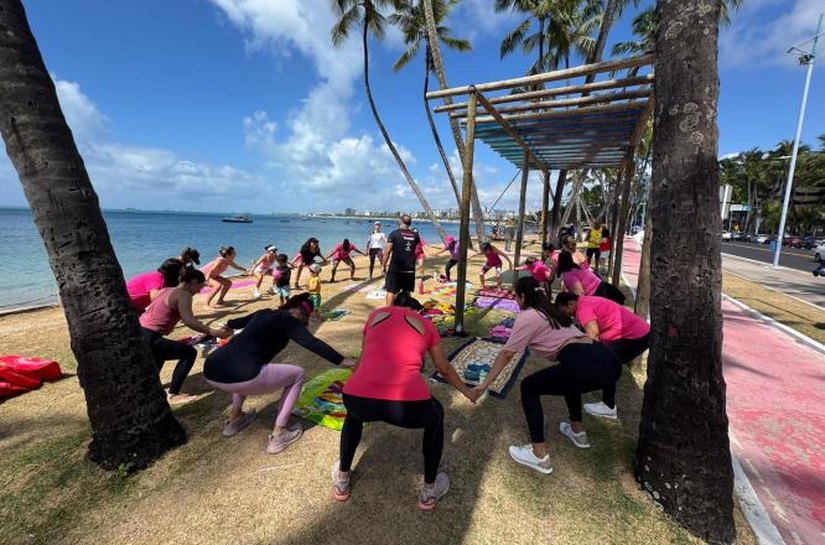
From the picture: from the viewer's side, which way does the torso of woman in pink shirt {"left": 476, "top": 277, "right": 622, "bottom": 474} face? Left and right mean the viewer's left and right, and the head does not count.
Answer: facing away from the viewer and to the left of the viewer

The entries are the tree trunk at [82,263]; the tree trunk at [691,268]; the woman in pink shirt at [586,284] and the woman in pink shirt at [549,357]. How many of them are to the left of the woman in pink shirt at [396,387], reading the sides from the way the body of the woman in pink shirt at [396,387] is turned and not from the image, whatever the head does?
1

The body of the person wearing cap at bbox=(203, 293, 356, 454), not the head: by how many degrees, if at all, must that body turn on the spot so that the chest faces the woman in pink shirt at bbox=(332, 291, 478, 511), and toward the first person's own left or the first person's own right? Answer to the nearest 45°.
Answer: approximately 90° to the first person's own right

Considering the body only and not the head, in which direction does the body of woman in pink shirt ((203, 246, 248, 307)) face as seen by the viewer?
to the viewer's right

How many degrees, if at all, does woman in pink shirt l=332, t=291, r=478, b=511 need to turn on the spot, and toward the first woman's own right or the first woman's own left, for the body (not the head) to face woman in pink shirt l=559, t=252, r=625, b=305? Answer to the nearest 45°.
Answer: approximately 45° to the first woman's own right

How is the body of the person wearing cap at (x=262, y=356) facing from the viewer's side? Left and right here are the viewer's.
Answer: facing away from the viewer and to the right of the viewer

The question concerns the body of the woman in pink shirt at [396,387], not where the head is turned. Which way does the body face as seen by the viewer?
away from the camera

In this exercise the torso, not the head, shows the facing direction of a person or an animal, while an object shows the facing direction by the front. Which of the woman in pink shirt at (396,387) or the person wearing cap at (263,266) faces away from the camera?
the woman in pink shirt

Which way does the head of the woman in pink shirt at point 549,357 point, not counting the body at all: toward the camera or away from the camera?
away from the camera

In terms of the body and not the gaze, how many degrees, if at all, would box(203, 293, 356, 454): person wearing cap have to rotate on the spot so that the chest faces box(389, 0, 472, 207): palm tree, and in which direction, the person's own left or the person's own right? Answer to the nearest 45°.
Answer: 0° — they already face it

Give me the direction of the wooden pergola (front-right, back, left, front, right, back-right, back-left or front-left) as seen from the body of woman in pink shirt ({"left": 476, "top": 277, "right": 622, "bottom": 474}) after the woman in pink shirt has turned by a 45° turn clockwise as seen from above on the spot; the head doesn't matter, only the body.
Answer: front

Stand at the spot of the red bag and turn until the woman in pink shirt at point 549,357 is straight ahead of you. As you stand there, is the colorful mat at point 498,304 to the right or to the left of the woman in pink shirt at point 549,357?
left
